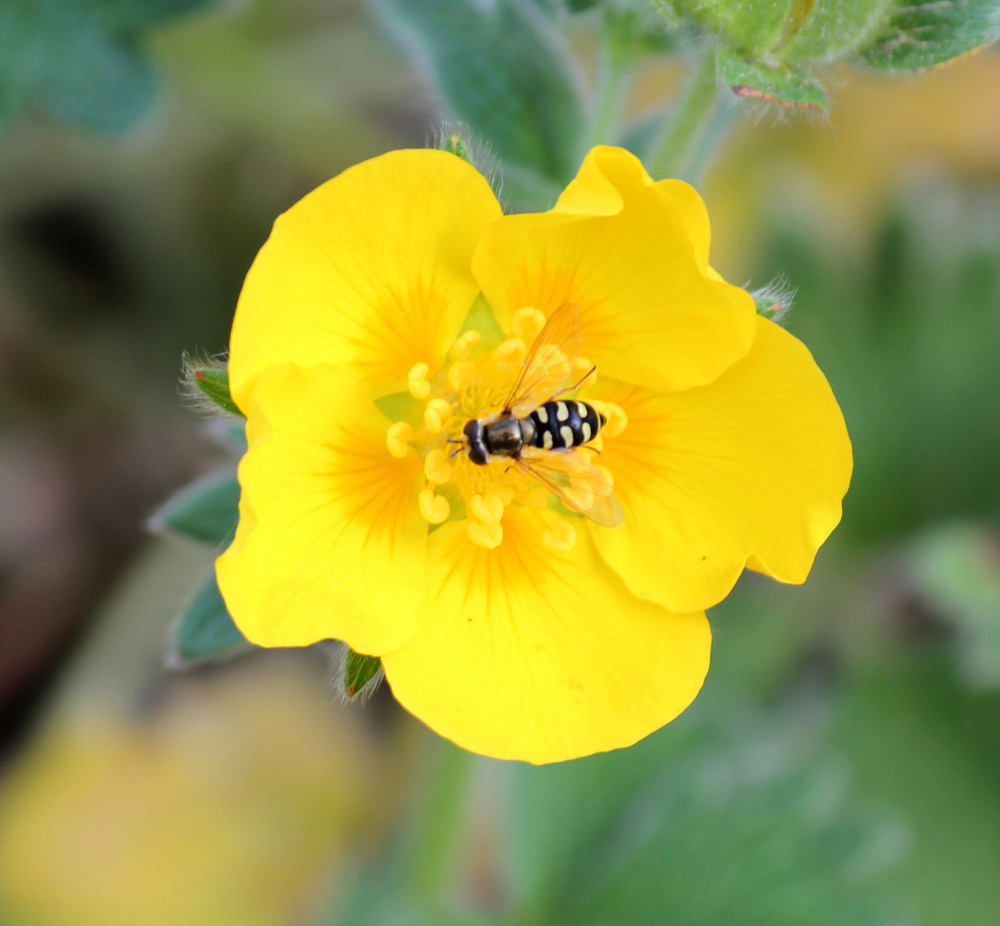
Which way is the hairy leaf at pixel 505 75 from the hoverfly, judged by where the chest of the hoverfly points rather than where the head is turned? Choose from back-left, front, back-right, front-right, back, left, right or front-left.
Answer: right

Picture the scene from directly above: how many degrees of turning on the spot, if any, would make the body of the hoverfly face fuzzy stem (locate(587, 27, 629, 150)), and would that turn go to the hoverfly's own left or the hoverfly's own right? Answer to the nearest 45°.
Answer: approximately 90° to the hoverfly's own right

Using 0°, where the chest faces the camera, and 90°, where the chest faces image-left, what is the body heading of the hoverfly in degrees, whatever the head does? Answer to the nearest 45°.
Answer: approximately 90°

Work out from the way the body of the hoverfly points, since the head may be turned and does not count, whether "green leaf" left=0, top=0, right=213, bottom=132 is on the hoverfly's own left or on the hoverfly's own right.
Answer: on the hoverfly's own right
